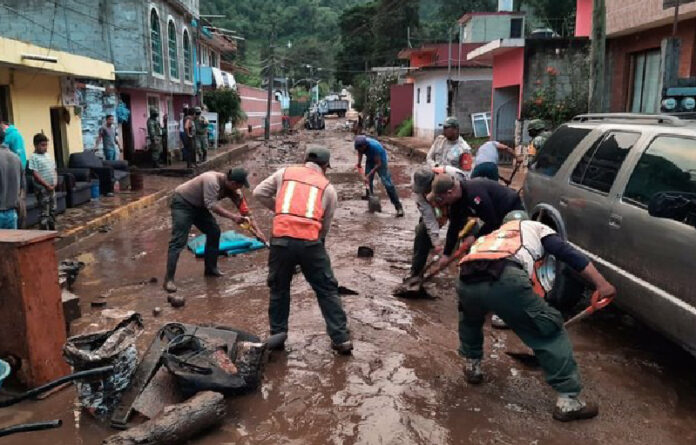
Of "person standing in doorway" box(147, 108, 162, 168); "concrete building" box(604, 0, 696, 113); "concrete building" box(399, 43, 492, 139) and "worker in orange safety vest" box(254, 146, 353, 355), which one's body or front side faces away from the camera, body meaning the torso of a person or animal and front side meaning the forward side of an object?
the worker in orange safety vest

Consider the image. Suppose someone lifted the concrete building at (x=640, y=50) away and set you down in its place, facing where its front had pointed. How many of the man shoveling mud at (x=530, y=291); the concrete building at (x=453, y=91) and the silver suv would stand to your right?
1

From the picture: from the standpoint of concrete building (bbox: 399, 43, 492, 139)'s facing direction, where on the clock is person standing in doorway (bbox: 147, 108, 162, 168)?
The person standing in doorway is roughly at 12 o'clock from the concrete building.

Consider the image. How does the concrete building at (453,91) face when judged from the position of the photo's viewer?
facing the viewer and to the left of the viewer

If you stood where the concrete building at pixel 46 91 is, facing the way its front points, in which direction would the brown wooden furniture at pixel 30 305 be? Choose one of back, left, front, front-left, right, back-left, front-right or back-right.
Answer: front-right

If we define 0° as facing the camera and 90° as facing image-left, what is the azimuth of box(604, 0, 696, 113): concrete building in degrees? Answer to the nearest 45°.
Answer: approximately 45°

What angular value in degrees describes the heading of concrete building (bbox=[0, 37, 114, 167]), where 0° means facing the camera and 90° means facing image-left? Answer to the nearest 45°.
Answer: approximately 315°

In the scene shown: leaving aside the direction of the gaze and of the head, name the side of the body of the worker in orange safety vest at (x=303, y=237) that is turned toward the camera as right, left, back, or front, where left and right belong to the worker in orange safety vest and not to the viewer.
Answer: back

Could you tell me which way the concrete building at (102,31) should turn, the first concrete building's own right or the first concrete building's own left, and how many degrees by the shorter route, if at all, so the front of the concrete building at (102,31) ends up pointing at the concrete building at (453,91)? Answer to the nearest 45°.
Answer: approximately 45° to the first concrete building's own left

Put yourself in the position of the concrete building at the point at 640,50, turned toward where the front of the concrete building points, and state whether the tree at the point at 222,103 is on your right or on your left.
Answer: on your right

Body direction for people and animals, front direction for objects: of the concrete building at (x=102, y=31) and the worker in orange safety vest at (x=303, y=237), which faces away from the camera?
the worker in orange safety vest

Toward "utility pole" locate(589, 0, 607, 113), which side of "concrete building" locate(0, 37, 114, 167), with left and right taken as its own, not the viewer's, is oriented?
front

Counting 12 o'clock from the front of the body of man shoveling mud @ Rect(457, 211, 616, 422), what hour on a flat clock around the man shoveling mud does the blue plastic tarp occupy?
The blue plastic tarp is roughly at 9 o'clock from the man shoveling mud.

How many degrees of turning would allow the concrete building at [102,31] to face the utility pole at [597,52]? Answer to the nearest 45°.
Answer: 0° — it already faces it

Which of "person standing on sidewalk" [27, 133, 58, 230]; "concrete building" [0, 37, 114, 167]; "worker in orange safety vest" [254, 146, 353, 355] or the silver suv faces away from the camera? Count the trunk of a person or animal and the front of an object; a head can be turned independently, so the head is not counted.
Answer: the worker in orange safety vest

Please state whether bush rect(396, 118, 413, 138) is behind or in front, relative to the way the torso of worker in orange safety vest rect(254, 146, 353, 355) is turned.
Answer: in front

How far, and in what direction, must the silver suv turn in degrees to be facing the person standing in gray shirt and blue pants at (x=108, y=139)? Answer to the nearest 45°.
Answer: approximately 180°

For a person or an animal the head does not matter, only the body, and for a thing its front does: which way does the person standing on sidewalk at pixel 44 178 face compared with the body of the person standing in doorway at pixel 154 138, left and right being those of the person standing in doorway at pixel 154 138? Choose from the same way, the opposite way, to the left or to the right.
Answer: the same way

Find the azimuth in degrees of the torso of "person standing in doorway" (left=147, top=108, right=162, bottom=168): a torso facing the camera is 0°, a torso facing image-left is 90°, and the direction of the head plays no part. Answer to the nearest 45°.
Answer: approximately 315°
